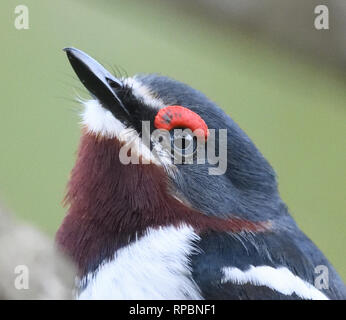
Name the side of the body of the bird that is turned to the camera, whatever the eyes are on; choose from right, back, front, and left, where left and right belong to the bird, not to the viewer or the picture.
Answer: left
